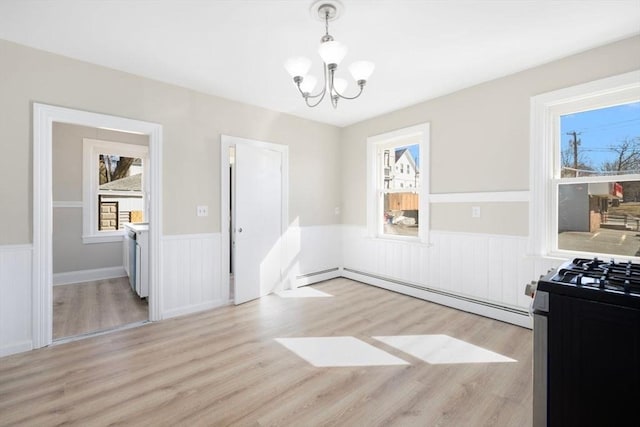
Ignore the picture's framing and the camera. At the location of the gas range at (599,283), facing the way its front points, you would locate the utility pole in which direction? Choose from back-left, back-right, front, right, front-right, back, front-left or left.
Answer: right

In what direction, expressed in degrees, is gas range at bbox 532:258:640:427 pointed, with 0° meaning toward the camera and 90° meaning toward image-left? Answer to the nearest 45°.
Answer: approximately 90°

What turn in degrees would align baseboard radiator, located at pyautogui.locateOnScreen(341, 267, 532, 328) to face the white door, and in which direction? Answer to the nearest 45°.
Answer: approximately 45° to its right

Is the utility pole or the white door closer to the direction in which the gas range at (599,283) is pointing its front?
the white door

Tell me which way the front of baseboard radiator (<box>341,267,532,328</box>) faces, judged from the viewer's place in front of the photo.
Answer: facing the viewer and to the left of the viewer

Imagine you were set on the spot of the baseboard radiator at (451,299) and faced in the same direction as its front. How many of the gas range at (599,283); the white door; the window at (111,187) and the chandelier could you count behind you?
0

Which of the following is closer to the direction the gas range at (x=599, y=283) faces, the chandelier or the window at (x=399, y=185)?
the chandelier

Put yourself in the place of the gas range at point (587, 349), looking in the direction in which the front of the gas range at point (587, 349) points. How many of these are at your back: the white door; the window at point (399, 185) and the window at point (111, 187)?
0

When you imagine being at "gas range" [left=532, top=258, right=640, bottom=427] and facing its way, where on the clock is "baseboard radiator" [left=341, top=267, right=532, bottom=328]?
The baseboard radiator is roughly at 2 o'clock from the gas range.

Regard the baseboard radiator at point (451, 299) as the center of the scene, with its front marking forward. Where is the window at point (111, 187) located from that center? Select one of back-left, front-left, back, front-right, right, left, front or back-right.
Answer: front-right

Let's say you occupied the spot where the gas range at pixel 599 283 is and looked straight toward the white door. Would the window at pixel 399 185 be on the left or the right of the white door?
right
